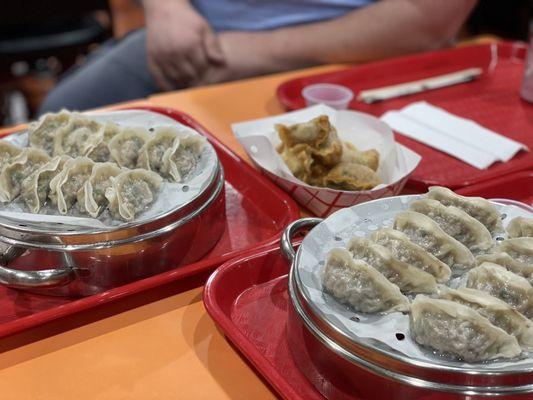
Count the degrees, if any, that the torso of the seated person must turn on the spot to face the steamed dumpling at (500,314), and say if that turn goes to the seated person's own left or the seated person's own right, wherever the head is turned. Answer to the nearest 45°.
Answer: approximately 45° to the seated person's own left

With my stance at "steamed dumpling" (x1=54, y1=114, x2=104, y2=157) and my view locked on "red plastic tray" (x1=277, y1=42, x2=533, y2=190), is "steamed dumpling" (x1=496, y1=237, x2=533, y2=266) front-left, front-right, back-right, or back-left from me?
front-right

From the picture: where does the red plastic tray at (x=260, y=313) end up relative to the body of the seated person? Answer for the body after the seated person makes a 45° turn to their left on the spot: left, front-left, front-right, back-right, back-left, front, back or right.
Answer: front

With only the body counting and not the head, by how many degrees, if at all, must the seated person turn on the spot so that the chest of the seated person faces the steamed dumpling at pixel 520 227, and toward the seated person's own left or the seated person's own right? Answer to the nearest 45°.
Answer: approximately 45° to the seated person's own left

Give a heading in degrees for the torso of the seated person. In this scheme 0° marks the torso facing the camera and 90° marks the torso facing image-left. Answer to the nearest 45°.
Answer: approximately 45°

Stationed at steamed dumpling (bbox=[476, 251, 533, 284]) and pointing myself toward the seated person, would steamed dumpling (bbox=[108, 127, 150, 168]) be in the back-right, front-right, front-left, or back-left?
front-left

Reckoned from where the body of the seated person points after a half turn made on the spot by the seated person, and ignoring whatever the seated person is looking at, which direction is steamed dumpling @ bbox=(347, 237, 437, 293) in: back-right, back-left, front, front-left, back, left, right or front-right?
back-right

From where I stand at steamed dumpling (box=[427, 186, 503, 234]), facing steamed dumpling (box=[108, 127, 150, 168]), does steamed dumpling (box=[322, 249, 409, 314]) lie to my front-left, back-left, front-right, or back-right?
front-left

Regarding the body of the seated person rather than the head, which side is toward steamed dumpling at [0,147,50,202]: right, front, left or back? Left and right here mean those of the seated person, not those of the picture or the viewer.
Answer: front

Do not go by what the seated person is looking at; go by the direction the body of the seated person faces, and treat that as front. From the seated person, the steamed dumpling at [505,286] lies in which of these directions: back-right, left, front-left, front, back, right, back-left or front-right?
front-left

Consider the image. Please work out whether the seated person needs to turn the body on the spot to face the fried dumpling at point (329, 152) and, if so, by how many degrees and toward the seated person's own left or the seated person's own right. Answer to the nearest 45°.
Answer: approximately 45° to the seated person's own left

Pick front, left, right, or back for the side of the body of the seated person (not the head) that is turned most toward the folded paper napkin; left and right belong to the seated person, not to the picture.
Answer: left

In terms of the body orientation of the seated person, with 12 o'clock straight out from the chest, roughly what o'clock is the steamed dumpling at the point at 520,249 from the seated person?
The steamed dumpling is roughly at 10 o'clock from the seated person.

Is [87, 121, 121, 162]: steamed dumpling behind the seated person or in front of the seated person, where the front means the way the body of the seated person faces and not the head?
in front

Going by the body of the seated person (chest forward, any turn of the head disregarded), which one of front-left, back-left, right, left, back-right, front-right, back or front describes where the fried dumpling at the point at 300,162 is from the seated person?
front-left

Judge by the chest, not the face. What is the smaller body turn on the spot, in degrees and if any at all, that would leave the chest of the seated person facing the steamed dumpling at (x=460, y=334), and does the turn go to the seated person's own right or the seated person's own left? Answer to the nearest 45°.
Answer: approximately 45° to the seated person's own left

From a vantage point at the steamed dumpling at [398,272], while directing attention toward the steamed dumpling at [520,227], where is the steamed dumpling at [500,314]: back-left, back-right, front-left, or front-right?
front-right

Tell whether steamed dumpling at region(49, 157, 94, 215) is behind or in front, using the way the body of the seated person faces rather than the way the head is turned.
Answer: in front

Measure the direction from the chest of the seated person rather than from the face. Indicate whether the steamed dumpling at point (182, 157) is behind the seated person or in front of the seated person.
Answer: in front
